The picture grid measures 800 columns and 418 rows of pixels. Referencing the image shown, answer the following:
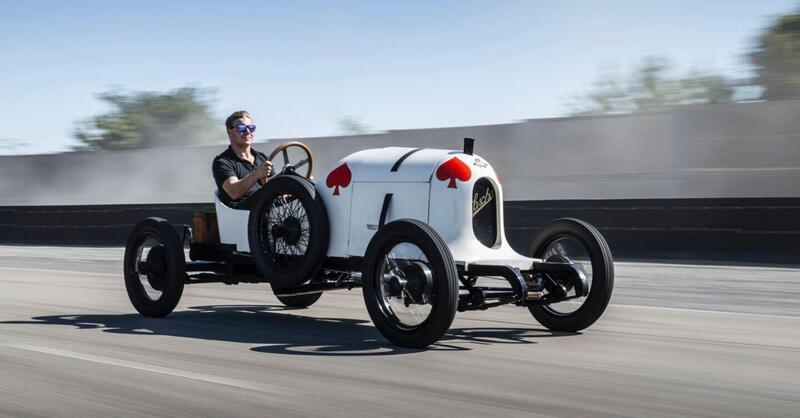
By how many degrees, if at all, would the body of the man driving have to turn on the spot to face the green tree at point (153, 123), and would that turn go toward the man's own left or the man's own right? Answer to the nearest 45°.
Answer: approximately 135° to the man's own left

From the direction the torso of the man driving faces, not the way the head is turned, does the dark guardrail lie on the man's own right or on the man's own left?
on the man's own left

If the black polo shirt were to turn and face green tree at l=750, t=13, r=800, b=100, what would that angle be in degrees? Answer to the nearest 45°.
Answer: approximately 90° to its left

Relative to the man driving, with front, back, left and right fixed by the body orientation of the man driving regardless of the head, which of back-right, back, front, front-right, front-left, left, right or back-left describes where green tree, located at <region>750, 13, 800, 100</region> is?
left

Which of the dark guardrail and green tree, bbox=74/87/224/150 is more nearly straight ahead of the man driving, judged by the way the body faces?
the dark guardrail

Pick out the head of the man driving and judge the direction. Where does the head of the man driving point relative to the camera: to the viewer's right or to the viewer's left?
to the viewer's right

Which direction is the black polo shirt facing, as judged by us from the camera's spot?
facing the viewer and to the right of the viewer
